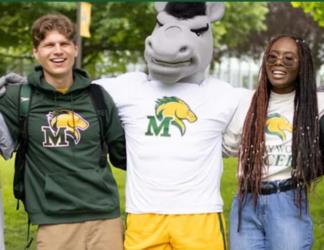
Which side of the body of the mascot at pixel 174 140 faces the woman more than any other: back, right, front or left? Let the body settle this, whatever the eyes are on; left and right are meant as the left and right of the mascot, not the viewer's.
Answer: left

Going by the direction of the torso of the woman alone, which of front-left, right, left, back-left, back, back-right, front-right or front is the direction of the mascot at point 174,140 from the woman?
right

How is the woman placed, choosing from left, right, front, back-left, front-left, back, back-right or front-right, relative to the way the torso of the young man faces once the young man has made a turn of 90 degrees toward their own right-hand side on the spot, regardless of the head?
back

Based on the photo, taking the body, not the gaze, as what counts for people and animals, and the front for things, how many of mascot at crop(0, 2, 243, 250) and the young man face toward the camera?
2

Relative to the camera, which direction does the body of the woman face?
toward the camera

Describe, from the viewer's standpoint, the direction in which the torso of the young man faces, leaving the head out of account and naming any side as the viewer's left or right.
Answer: facing the viewer

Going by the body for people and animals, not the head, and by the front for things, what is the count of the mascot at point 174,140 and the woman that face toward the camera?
2

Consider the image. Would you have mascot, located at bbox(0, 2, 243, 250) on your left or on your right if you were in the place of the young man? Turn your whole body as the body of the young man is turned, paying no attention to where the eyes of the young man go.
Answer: on your left
